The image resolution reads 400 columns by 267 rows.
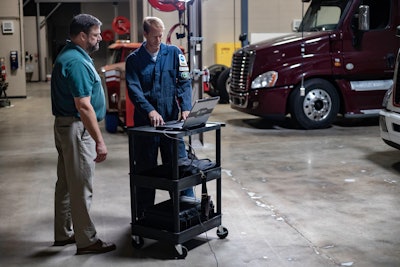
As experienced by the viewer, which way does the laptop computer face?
facing away from the viewer and to the left of the viewer

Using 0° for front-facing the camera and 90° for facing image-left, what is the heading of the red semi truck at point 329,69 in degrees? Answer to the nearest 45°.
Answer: approximately 45°

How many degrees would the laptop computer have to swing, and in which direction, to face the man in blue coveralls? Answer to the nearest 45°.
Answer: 0° — it already faces them

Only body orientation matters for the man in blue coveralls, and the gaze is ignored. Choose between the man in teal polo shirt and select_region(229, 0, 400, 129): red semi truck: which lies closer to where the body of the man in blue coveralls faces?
the man in teal polo shirt

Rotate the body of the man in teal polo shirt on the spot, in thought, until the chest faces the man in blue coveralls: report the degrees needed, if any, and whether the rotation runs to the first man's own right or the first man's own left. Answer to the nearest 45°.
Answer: approximately 45° to the first man's own left

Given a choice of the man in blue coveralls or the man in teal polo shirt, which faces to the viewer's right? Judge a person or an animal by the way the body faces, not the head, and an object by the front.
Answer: the man in teal polo shirt

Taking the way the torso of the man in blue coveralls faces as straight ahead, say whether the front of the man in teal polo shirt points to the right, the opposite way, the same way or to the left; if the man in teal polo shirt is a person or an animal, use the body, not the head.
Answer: to the left

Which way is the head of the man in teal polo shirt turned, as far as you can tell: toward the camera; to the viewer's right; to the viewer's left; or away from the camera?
to the viewer's right

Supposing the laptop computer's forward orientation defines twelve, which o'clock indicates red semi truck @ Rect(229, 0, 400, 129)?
The red semi truck is roughly at 2 o'clock from the laptop computer.

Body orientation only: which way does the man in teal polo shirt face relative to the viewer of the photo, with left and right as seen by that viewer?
facing to the right of the viewer

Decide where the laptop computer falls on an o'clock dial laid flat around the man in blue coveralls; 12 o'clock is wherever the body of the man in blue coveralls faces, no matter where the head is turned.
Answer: The laptop computer is roughly at 11 o'clock from the man in blue coveralls.
